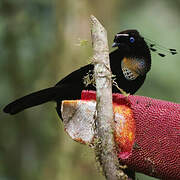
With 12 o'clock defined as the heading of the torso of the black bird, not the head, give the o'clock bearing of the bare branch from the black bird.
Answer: The bare branch is roughly at 2 o'clock from the black bird.

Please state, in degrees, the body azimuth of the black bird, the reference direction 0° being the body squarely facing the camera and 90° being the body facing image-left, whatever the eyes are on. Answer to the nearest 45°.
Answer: approximately 315°
